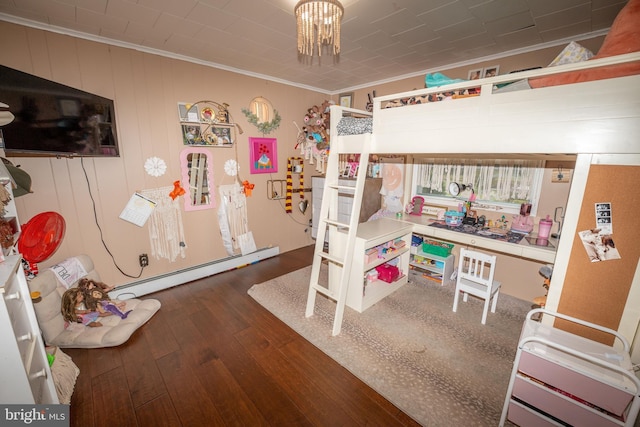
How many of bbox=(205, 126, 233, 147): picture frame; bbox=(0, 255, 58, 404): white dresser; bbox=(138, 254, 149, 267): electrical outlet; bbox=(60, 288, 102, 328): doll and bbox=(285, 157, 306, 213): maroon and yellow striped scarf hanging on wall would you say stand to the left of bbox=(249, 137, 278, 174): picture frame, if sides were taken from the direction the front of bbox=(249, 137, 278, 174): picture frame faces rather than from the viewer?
1

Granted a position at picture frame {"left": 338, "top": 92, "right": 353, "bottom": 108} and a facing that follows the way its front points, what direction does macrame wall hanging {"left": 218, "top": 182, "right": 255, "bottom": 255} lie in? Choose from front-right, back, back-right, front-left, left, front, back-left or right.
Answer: front

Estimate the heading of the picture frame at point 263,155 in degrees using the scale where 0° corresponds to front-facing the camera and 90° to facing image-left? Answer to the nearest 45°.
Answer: approximately 315°

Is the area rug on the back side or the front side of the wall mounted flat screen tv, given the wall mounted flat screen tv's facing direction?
on the front side

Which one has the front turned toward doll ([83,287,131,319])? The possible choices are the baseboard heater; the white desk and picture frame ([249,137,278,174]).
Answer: the white desk

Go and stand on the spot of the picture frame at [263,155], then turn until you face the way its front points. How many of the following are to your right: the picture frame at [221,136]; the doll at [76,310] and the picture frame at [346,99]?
2

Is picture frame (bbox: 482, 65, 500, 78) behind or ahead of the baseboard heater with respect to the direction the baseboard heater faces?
ahead

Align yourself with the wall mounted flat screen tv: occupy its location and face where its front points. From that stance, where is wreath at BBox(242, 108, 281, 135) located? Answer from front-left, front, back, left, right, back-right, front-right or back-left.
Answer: front-left

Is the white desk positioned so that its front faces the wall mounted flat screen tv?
no

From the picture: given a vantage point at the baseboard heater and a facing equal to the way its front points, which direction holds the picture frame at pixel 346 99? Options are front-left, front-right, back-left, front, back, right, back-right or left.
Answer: front-left

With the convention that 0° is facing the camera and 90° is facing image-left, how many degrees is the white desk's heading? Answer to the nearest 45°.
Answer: approximately 45°

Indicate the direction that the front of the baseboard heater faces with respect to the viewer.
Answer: facing the viewer and to the right of the viewer

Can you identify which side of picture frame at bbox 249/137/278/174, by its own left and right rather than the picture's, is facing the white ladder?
front

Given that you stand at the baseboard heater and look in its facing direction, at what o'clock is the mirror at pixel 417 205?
The mirror is roughly at 11 o'clock from the baseboard heater.

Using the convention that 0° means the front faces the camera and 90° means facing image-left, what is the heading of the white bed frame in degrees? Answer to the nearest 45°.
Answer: approximately 45°

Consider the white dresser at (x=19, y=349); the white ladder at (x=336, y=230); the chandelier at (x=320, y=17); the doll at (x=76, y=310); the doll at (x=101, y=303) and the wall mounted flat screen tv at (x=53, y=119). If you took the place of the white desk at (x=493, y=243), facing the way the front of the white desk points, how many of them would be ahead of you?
6

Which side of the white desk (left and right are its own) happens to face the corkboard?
left
